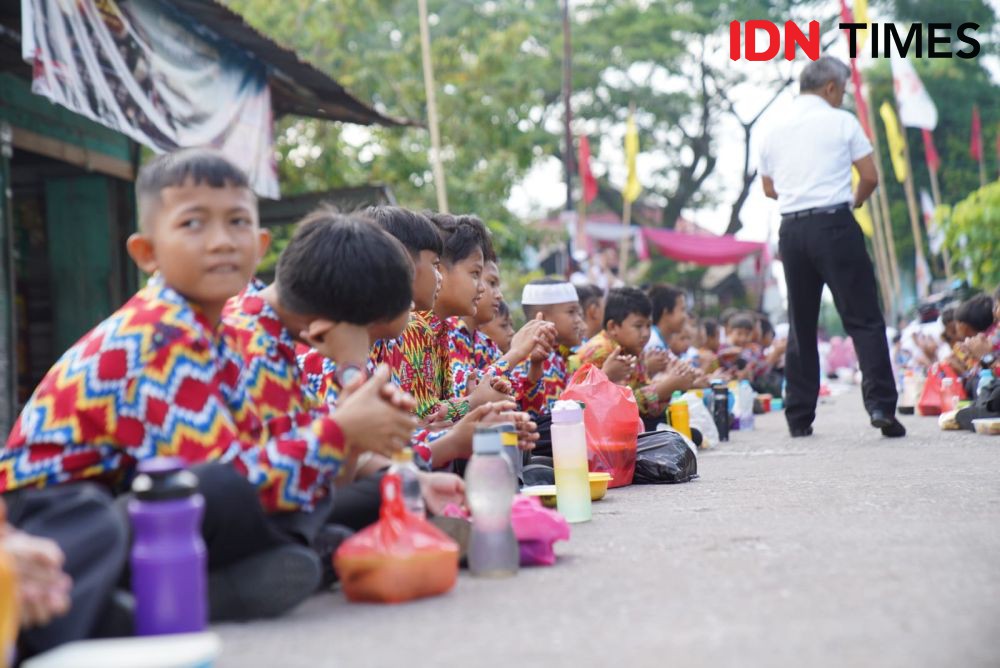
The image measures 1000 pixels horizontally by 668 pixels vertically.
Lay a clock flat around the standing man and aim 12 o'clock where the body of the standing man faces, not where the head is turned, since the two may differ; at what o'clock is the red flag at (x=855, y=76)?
The red flag is roughly at 12 o'clock from the standing man.

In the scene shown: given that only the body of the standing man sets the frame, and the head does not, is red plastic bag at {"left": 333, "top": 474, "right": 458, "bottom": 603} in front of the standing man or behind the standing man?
behind

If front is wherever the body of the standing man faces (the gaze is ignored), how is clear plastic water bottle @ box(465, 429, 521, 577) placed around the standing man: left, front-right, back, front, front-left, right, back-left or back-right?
back

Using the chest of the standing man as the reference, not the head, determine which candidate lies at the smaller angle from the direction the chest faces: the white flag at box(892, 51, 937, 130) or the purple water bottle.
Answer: the white flag

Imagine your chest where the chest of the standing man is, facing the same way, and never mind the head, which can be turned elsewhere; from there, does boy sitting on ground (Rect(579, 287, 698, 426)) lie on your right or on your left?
on your left

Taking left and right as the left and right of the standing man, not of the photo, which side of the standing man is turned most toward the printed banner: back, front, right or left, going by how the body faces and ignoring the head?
left

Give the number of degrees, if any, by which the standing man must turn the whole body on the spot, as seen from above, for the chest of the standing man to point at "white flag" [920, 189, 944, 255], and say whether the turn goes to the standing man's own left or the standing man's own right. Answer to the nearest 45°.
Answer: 0° — they already face it

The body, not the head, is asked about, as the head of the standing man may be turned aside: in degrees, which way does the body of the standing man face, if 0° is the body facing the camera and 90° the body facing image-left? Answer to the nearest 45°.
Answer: approximately 180°

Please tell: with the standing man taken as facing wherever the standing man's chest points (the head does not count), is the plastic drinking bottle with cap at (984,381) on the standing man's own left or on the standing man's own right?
on the standing man's own right

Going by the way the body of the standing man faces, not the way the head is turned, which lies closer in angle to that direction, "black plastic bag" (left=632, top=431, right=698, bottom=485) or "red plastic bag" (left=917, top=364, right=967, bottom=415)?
the red plastic bag
